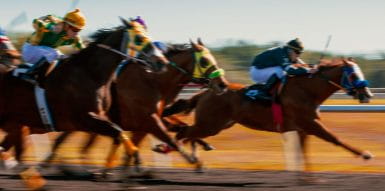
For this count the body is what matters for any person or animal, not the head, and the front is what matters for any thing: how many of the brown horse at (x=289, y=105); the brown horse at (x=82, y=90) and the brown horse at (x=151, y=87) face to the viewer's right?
3

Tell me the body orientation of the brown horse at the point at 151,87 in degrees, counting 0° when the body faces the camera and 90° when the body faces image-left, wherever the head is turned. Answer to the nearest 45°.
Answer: approximately 270°

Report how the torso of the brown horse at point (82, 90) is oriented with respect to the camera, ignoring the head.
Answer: to the viewer's right

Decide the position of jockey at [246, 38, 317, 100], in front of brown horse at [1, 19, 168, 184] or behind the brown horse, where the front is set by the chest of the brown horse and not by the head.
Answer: in front

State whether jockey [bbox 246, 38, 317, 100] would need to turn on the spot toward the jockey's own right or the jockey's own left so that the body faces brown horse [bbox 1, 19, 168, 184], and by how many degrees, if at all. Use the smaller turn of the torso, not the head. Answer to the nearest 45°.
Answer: approximately 135° to the jockey's own right

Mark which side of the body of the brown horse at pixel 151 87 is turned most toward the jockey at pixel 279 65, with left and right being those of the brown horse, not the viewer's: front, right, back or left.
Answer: front

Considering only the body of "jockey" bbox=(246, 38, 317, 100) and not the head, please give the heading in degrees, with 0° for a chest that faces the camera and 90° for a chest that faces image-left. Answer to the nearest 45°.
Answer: approximately 270°

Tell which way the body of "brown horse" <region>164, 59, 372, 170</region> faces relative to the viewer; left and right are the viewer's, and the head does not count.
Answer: facing to the right of the viewer

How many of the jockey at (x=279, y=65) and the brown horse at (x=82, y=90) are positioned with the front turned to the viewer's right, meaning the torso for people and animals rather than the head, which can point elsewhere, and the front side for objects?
2

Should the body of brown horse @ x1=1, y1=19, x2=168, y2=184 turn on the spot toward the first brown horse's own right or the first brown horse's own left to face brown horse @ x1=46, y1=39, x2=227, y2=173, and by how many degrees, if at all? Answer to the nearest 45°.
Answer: approximately 45° to the first brown horse's own left
